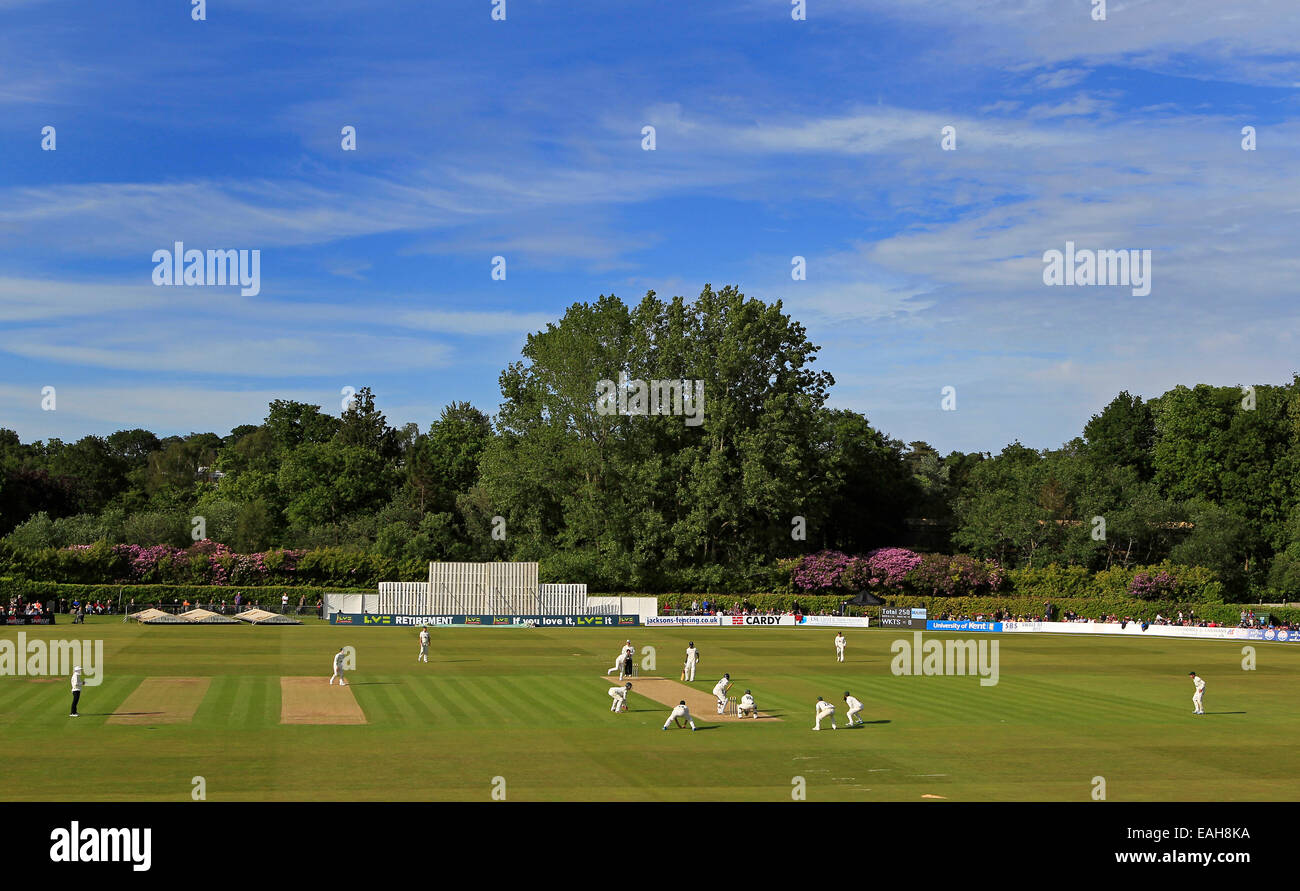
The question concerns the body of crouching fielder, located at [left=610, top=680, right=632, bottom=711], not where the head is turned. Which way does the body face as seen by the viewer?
to the viewer's right

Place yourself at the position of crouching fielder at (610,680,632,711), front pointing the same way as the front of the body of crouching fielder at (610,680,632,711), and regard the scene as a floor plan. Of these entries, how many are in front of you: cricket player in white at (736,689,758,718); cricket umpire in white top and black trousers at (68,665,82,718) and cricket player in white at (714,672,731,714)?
2

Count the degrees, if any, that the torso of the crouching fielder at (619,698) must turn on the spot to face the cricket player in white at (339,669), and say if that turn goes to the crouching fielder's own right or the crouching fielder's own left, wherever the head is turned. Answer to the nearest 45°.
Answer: approximately 135° to the crouching fielder's own left

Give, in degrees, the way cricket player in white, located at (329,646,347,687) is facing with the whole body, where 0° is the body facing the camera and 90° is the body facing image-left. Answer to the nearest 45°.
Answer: approximately 270°

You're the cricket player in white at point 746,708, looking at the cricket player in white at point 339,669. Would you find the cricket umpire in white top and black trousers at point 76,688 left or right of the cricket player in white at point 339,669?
left

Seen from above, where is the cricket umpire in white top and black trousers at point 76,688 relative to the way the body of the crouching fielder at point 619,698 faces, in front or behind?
behind

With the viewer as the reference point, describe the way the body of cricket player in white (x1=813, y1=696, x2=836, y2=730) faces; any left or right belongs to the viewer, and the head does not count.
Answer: facing away from the viewer and to the left of the viewer

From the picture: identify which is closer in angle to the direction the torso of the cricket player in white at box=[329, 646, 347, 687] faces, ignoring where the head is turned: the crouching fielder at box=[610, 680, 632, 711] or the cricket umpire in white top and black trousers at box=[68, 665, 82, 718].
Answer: the crouching fielder

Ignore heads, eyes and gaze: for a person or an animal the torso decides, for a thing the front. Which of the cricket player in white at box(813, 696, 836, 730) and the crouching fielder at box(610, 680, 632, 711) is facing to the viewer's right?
the crouching fielder

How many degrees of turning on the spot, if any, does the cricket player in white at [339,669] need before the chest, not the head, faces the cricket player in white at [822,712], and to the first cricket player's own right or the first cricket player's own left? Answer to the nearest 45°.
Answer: approximately 45° to the first cricket player's own right
